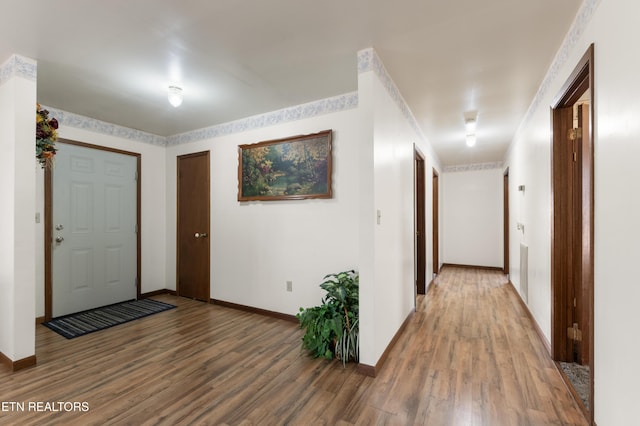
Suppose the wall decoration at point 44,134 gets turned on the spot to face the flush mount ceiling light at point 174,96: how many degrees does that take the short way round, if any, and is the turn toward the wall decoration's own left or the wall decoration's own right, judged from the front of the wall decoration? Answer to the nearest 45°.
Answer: approximately 45° to the wall decoration's own left

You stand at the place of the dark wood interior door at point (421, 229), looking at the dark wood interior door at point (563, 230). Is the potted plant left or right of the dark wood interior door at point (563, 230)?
right

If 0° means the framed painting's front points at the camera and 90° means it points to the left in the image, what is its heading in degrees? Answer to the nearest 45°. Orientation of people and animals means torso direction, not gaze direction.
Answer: approximately 45°

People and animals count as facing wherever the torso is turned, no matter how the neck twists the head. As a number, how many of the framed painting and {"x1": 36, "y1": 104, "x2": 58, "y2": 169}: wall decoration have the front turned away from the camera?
0

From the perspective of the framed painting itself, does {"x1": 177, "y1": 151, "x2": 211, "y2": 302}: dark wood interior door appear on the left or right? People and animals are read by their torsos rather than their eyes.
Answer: on its right

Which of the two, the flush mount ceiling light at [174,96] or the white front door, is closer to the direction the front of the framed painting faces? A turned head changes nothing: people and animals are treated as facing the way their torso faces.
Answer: the flush mount ceiling light

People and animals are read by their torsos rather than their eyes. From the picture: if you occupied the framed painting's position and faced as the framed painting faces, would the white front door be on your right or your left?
on your right

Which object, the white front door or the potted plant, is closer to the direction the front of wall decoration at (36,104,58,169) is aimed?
the potted plant
